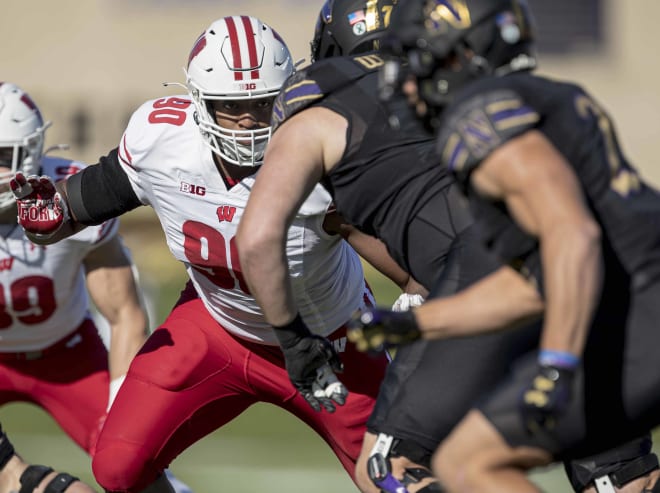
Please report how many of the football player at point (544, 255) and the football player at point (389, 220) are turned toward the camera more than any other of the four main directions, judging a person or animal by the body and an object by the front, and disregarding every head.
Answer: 0

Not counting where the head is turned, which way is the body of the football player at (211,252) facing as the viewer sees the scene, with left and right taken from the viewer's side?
facing the viewer

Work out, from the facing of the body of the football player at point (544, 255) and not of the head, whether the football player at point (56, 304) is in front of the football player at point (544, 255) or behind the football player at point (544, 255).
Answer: in front

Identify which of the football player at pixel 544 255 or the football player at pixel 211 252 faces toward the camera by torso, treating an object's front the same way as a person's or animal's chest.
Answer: the football player at pixel 211 252

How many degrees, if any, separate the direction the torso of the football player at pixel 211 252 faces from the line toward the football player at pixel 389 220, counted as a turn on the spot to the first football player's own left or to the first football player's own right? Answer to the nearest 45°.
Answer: approximately 45° to the first football player's own left

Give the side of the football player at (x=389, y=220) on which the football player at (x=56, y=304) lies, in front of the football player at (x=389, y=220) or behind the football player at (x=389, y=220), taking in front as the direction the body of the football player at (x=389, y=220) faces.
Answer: in front

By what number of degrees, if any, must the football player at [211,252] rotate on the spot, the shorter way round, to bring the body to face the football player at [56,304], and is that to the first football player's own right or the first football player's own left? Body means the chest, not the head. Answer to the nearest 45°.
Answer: approximately 135° to the first football player's own right

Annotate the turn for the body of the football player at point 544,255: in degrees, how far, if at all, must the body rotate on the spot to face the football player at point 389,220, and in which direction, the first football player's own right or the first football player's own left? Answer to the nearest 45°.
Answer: approximately 45° to the first football player's own right

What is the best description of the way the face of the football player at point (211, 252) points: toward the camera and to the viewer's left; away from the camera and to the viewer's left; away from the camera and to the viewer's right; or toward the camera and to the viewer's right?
toward the camera and to the viewer's right

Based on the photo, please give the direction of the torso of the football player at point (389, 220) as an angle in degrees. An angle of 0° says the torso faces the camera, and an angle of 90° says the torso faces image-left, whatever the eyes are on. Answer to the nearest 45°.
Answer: approximately 135°

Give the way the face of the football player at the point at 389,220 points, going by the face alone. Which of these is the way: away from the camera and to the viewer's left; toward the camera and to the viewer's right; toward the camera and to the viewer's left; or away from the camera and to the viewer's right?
away from the camera and to the viewer's left
